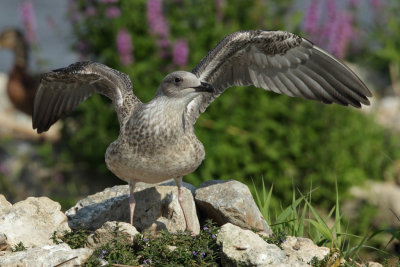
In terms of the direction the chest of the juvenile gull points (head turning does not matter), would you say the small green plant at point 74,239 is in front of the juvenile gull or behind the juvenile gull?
in front

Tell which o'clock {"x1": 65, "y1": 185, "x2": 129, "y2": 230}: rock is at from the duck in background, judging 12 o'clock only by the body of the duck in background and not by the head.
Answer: The rock is roughly at 9 o'clock from the duck in background.

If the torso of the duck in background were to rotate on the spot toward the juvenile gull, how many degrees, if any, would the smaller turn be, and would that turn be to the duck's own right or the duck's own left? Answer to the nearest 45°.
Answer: approximately 90° to the duck's own left

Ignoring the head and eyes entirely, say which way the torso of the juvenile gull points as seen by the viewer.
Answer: toward the camera

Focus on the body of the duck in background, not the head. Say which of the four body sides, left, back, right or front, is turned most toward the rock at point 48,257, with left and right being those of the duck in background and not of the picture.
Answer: left

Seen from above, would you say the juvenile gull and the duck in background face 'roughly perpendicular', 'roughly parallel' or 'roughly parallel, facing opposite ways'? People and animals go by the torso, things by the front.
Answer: roughly perpendicular

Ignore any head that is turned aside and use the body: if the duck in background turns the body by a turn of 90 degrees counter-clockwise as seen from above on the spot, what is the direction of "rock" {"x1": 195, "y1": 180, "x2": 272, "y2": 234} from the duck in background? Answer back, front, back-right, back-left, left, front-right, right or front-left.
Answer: front

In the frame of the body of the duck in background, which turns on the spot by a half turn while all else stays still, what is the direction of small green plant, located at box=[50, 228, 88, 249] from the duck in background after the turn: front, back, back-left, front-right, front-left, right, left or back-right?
right

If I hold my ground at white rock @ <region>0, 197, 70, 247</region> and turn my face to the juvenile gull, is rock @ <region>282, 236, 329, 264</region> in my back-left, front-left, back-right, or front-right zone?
front-right

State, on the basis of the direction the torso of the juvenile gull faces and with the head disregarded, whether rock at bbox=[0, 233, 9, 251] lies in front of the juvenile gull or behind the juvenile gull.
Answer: in front

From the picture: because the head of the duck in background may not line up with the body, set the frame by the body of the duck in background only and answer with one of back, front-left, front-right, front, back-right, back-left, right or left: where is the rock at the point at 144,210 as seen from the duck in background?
left

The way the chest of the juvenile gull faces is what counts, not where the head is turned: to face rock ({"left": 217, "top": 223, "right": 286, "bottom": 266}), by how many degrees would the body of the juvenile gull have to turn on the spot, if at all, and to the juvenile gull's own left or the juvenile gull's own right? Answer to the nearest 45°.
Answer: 0° — it already faces it

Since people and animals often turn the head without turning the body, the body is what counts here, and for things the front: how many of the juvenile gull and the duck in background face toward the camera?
1

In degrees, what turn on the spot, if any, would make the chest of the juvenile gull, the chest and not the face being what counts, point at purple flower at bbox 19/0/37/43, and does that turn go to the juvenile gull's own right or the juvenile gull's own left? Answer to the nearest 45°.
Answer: approximately 135° to the juvenile gull's own right

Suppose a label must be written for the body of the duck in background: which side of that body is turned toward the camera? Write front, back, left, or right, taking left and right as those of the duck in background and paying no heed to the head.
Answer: left

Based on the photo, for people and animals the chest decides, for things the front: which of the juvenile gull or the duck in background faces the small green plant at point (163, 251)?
the juvenile gull

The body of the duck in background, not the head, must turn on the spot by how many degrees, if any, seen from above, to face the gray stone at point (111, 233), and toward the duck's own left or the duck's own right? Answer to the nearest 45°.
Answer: approximately 90° to the duck's own left

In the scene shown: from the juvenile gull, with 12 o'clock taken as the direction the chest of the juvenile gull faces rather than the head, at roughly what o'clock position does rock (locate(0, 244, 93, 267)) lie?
The rock is roughly at 1 o'clock from the juvenile gull.
